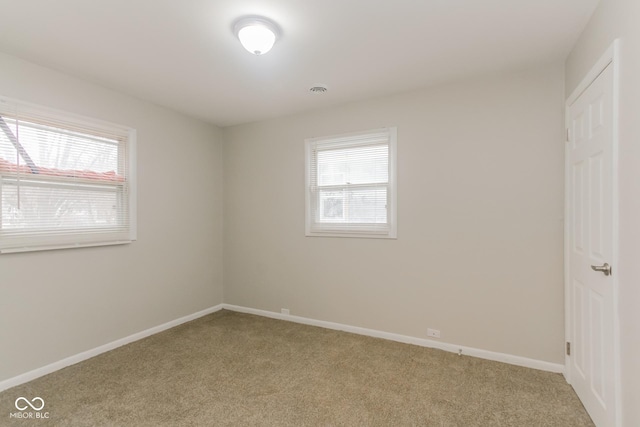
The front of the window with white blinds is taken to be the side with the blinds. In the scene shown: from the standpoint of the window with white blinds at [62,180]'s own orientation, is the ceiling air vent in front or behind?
in front

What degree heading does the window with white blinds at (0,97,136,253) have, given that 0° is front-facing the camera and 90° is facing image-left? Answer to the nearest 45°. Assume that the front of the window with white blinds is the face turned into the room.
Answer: approximately 315°

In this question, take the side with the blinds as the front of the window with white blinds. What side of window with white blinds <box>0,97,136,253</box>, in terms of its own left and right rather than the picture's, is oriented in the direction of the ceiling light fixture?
front

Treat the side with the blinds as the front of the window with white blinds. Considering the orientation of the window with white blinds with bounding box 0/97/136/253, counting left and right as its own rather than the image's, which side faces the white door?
front

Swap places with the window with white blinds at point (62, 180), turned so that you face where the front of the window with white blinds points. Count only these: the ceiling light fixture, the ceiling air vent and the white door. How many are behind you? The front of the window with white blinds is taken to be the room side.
0
